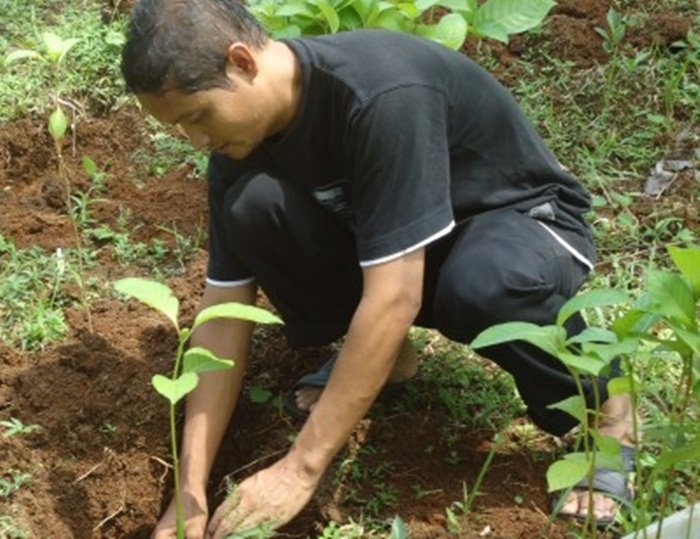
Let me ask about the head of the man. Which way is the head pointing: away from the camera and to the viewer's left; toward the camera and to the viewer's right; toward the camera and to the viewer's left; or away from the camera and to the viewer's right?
toward the camera and to the viewer's left

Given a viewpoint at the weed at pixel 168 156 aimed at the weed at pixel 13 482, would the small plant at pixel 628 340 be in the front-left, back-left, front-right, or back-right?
front-left

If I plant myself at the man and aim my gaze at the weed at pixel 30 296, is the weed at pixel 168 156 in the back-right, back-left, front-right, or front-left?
front-right

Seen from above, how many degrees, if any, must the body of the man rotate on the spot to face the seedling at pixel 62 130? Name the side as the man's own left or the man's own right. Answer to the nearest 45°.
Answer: approximately 90° to the man's own right

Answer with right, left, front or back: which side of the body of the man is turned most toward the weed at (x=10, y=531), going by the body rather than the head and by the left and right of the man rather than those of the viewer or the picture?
front

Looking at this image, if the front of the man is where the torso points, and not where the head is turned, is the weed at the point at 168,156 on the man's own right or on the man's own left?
on the man's own right

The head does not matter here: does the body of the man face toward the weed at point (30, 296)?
no

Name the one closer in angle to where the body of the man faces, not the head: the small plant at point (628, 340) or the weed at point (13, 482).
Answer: the weed
